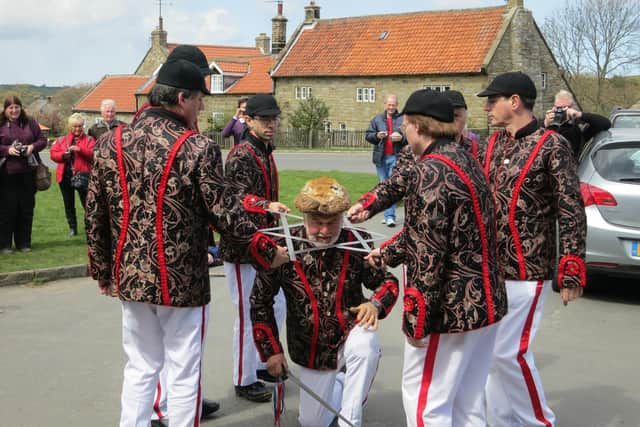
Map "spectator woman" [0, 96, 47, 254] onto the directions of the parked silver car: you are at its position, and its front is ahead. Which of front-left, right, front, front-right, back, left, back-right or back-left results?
left

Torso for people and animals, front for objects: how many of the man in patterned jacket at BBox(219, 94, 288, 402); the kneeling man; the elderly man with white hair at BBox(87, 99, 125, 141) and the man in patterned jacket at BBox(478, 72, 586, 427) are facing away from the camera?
0

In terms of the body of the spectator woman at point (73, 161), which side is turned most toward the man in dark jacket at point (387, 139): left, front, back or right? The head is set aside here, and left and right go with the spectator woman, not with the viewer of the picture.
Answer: left

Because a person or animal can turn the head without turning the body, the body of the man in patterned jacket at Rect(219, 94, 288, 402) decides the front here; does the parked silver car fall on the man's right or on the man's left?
on the man's left

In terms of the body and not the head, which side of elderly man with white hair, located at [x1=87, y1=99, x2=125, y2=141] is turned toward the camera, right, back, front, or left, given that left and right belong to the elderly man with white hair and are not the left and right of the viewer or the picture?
front

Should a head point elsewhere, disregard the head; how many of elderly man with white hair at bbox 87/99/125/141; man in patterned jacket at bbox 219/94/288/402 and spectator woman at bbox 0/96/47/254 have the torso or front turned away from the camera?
0

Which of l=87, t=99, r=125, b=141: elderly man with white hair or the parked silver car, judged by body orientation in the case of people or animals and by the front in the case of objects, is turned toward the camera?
the elderly man with white hair

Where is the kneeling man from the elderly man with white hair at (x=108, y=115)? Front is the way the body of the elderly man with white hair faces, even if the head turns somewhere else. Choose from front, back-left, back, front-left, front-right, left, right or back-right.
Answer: front

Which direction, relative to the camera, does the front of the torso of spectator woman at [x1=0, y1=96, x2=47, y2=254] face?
toward the camera

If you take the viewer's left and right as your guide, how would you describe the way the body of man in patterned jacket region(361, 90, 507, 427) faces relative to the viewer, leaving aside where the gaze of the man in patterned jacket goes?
facing away from the viewer and to the left of the viewer

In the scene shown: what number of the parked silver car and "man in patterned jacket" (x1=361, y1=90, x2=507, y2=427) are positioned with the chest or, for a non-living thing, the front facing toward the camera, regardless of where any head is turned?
0

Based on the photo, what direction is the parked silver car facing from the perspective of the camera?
away from the camera

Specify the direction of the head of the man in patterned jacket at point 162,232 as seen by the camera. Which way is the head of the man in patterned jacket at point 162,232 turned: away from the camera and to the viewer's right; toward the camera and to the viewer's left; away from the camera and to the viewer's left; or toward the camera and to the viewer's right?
away from the camera and to the viewer's right

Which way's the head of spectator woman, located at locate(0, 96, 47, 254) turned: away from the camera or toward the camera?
toward the camera
